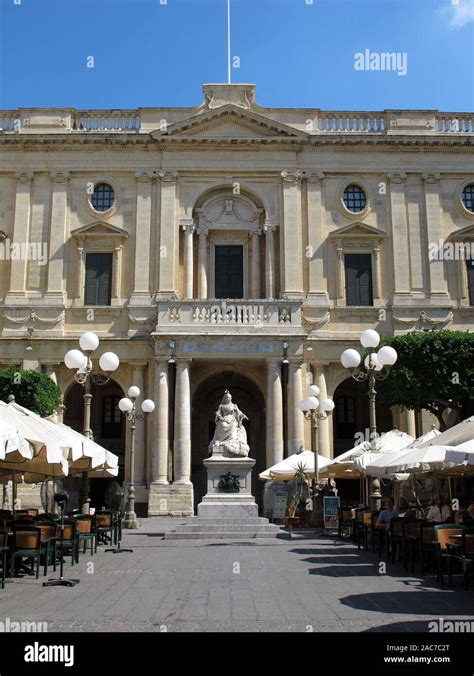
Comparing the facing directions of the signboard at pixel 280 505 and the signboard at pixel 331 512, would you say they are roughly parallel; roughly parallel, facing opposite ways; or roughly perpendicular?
roughly parallel

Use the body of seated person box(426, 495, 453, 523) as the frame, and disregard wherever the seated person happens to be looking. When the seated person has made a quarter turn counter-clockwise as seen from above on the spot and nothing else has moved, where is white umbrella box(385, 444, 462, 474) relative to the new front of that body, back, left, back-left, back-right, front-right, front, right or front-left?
left

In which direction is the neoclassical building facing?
toward the camera

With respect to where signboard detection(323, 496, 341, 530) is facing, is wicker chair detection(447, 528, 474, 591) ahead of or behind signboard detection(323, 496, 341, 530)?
ahead

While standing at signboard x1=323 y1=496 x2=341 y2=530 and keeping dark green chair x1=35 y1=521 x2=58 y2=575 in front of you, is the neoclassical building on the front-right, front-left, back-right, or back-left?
back-right

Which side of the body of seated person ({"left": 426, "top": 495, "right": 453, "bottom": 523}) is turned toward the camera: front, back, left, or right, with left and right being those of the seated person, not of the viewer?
front

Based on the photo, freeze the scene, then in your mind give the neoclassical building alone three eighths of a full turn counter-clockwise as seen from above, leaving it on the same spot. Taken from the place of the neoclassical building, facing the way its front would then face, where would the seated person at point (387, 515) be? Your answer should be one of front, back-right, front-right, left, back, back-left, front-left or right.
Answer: back-right

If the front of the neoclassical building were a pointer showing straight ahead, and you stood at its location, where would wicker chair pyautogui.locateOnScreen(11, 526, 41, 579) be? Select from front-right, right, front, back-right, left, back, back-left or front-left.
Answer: front

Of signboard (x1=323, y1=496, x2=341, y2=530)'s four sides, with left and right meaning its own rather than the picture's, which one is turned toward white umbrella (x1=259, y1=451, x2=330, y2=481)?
back

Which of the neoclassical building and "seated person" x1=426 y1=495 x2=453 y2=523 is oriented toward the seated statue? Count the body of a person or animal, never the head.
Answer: the neoclassical building

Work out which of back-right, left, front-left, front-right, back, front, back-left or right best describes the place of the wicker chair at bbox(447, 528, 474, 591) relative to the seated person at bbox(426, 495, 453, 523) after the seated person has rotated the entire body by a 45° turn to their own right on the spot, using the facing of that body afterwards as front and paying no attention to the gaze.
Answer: front-left

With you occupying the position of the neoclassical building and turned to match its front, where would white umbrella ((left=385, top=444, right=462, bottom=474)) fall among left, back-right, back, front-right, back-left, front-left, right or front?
front

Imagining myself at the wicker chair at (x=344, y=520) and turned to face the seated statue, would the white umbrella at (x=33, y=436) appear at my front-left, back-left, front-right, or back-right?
front-left

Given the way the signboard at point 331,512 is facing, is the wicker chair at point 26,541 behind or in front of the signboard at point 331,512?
in front
